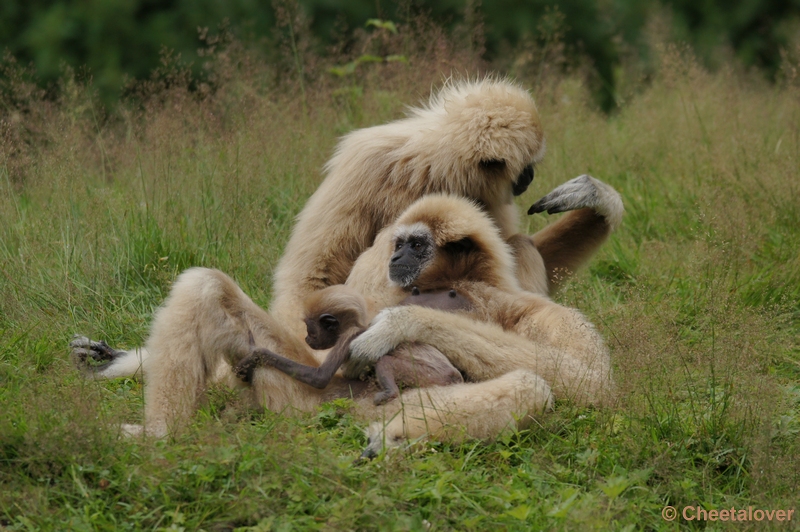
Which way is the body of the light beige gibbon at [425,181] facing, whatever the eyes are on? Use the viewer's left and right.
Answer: facing to the right of the viewer

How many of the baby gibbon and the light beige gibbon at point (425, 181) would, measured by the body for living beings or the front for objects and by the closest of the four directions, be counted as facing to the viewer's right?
1

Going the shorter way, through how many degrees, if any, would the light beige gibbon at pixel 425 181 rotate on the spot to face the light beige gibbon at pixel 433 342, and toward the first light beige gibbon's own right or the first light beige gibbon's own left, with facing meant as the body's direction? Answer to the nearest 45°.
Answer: approximately 90° to the first light beige gibbon's own right

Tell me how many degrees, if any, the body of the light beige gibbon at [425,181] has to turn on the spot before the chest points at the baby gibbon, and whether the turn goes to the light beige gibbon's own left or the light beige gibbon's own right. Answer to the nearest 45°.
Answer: approximately 90° to the light beige gibbon's own right

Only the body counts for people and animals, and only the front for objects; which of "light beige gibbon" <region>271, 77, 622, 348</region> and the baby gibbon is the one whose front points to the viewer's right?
the light beige gibbon

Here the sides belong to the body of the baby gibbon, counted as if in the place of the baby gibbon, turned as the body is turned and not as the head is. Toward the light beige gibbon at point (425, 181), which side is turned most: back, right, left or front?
right

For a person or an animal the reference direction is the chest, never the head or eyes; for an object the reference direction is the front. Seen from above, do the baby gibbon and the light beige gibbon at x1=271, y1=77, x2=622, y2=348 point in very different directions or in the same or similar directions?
very different directions

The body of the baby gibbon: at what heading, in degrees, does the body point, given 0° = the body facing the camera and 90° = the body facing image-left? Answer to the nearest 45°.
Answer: approximately 90°
